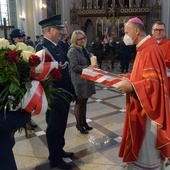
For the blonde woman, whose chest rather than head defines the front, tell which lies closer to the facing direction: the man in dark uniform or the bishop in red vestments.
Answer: the bishop in red vestments

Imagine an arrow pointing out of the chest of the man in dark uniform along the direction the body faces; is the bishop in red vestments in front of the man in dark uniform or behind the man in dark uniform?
in front

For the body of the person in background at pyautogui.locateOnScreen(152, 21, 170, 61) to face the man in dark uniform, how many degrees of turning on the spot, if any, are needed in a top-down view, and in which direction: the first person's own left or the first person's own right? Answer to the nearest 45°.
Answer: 0° — they already face them

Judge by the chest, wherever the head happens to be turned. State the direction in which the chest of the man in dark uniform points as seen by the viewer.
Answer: to the viewer's right

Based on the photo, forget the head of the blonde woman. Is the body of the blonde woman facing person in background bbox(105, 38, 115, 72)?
no

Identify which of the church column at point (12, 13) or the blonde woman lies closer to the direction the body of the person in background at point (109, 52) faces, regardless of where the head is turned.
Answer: the blonde woman

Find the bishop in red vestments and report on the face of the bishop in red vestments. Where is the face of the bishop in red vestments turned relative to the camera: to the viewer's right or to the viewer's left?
to the viewer's left

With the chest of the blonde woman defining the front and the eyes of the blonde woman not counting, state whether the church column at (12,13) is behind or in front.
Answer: behind

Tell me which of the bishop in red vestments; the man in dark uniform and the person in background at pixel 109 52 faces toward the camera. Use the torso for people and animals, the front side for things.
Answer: the person in background

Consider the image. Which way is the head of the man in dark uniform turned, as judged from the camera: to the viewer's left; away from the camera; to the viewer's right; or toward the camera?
to the viewer's right

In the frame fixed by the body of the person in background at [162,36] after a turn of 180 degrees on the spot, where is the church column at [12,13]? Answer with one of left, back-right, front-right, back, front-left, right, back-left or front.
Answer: left

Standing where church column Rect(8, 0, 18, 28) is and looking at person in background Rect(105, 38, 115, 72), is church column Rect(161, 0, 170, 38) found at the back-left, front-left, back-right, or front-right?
front-left

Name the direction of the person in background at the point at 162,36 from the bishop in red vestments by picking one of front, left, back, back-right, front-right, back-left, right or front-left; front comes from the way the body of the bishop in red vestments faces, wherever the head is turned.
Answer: right

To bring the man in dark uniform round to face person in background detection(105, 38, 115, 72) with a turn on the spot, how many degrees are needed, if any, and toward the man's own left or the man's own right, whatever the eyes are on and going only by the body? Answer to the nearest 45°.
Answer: approximately 90° to the man's own left

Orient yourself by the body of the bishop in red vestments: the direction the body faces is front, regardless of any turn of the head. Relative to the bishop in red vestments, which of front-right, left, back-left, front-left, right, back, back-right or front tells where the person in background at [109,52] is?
right

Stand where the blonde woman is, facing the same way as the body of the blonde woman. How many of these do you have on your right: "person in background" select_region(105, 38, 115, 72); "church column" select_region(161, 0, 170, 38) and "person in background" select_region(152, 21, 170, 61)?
0

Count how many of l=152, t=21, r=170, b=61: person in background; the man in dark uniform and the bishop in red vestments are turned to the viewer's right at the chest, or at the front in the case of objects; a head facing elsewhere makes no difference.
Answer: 1

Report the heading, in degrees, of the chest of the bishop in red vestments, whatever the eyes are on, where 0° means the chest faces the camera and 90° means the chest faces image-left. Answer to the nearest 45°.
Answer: approximately 90°

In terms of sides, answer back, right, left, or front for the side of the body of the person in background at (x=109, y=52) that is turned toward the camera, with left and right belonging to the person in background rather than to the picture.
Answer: front
